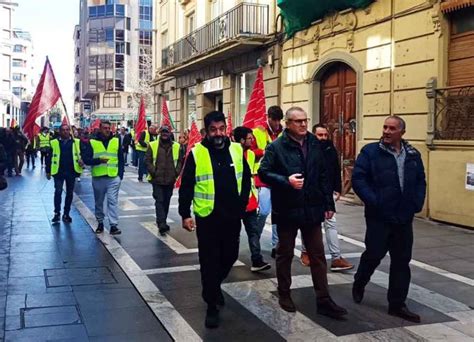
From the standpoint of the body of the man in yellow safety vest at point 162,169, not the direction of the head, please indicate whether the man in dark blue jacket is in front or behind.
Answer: in front

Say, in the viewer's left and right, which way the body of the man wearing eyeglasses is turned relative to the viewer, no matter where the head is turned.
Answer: facing the viewer and to the right of the viewer

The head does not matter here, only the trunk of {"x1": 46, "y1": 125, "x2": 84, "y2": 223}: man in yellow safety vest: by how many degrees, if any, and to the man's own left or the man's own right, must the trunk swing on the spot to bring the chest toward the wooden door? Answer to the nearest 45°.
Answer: approximately 90° to the man's own left

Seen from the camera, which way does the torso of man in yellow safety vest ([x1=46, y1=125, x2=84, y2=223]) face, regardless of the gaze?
toward the camera

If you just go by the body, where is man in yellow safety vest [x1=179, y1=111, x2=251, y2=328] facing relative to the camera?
toward the camera

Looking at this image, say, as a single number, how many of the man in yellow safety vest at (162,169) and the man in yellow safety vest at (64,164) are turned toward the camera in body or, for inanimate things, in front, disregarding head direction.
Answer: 2

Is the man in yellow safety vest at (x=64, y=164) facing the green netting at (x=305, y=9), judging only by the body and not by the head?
no

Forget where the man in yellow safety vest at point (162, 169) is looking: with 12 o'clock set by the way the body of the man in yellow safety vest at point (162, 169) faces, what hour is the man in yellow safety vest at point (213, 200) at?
the man in yellow safety vest at point (213, 200) is roughly at 12 o'clock from the man in yellow safety vest at point (162, 169).

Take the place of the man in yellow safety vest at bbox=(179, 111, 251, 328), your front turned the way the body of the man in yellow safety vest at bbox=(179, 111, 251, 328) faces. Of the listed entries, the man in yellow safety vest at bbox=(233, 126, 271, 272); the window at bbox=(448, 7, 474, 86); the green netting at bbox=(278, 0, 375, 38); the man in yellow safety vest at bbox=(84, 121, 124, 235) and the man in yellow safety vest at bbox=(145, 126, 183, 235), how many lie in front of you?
0

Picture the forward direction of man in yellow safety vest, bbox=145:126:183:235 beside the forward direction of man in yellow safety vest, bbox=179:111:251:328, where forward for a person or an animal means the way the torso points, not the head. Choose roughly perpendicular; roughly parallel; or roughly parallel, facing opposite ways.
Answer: roughly parallel

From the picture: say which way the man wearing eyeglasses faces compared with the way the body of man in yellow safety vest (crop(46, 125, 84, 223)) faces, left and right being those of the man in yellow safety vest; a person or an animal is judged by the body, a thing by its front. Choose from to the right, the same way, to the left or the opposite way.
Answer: the same way

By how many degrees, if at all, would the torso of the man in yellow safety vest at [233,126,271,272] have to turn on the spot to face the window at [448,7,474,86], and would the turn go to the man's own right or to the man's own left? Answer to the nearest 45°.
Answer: approximately 45° to the man's own left

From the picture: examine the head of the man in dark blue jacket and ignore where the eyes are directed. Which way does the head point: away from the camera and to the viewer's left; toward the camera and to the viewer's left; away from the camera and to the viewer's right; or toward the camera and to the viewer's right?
toward the camera and to the viewer's left

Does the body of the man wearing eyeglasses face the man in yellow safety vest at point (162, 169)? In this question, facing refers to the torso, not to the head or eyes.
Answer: no

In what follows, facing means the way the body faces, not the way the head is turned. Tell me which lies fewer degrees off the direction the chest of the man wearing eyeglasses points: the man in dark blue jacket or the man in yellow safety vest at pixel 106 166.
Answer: the man in dark blue jacket
